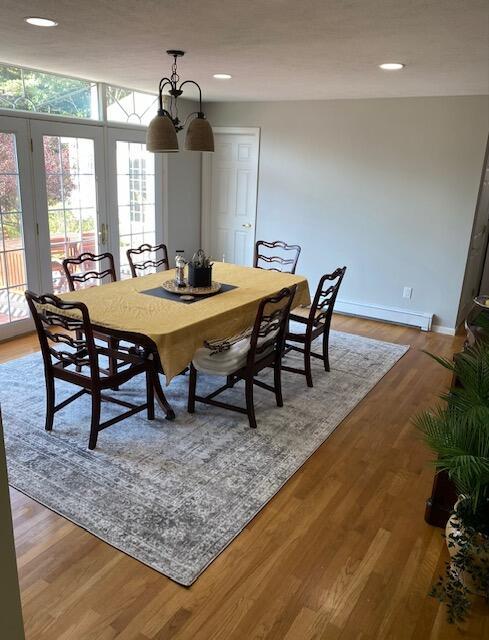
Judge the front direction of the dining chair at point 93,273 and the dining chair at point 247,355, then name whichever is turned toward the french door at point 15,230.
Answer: the dining chair at point 247,355

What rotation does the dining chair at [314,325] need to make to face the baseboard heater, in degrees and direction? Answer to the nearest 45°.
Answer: approximately 90° to its right

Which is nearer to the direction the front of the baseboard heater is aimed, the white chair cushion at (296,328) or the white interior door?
the white chair cushion

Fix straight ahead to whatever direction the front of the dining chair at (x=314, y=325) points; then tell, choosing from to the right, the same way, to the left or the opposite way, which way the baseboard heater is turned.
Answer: to the left

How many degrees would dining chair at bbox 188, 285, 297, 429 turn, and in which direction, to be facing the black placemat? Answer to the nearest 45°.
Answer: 0° — it already faces it

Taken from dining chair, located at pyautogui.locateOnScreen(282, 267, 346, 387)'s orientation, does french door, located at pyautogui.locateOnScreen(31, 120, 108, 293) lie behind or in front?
in front

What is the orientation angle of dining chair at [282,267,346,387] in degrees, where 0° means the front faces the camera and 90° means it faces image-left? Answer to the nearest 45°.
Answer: approximately 135°

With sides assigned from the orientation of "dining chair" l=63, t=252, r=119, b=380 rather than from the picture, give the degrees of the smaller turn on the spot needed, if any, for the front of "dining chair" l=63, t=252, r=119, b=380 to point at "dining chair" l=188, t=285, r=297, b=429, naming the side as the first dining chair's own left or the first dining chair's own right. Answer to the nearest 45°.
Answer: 0° — it already faces it

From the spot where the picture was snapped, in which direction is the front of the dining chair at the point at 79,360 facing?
facing away from the viewer and to the right of the viewer

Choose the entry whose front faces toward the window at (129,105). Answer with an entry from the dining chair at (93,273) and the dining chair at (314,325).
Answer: the dining chair at (314,325)

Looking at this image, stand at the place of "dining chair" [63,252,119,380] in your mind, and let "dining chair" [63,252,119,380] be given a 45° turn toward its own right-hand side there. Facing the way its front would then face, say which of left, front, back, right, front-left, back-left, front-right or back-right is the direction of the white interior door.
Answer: back-left

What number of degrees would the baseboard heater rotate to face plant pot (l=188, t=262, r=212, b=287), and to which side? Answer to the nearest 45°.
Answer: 0° — it already faces it
